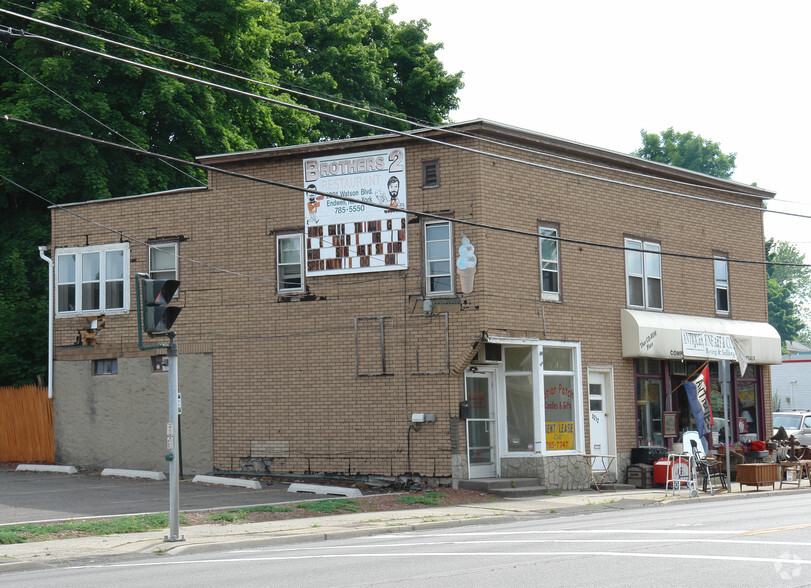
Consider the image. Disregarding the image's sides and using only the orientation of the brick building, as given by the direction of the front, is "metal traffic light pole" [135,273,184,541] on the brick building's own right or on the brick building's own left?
on the brick building's own right

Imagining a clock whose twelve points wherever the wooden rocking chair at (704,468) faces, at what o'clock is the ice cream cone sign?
The ice cream cone sign is roughly at 5 o'clock from the wooden rocking chair.

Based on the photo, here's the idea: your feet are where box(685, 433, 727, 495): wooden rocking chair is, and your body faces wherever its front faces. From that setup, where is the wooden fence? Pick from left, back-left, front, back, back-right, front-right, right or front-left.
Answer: back-right

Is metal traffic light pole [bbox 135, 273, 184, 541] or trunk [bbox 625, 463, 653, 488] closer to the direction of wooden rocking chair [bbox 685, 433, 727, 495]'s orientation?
the metal traffic light pole

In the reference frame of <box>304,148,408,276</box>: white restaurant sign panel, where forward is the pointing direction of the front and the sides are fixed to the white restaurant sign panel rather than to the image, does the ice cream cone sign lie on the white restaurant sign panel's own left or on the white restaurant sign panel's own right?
on the white restaurant sign panel's own left

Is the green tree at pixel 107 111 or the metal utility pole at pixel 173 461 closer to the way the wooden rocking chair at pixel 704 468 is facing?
the metal utility pole
